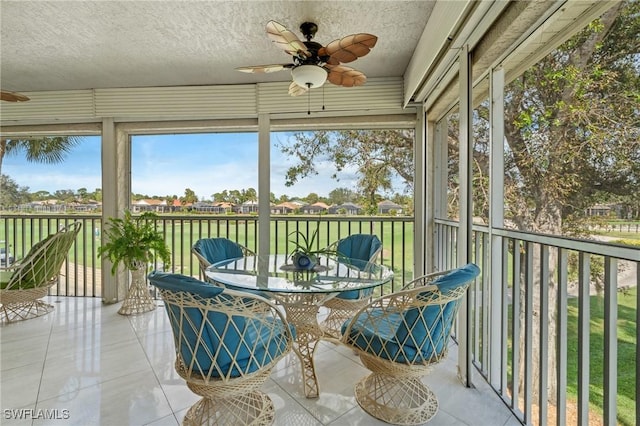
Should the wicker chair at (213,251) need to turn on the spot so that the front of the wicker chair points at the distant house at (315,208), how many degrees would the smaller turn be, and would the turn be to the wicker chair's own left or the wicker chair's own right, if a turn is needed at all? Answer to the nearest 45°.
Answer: approximately 90° to the wicker chair's own left

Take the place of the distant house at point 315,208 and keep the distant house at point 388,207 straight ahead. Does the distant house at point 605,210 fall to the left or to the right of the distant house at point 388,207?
right

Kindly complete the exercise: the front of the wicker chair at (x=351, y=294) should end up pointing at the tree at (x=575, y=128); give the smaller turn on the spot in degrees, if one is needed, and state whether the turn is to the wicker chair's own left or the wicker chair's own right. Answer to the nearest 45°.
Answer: approximately 90° to the wicker chair's own left

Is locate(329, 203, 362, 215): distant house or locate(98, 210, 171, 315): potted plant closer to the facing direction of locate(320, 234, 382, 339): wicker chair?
the potted plant

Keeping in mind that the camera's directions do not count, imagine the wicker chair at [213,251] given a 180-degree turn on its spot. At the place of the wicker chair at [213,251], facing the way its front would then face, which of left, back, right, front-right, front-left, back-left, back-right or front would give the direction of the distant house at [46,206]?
front

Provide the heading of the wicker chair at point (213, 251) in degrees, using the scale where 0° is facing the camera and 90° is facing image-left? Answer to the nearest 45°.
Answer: approximately 315°

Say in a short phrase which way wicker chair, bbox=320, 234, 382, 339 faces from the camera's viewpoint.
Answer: facing the viewer and to the left of the viewer

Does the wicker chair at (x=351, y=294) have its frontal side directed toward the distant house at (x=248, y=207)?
no

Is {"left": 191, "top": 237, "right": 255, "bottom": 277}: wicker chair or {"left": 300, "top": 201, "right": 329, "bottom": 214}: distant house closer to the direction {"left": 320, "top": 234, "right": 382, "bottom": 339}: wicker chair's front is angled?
the wicker chair

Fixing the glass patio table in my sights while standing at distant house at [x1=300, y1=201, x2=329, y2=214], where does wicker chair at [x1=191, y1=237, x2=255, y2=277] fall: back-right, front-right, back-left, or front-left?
front-right

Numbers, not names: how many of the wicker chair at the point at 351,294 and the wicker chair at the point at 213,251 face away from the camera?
0

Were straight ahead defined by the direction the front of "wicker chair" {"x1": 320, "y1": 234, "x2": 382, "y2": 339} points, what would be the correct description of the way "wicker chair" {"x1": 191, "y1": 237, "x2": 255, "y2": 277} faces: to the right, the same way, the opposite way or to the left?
to the left

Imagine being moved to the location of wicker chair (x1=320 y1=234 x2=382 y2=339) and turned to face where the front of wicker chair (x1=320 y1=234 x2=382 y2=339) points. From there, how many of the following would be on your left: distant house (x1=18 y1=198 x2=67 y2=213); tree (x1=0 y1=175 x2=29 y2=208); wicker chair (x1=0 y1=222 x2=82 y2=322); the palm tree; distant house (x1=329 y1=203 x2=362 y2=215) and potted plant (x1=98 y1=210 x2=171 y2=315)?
0

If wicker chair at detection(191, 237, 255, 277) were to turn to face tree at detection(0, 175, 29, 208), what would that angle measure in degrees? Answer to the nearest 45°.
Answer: approximately 180°

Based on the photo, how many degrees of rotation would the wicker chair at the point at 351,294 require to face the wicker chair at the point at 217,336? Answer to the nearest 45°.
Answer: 0° — it already faces it
